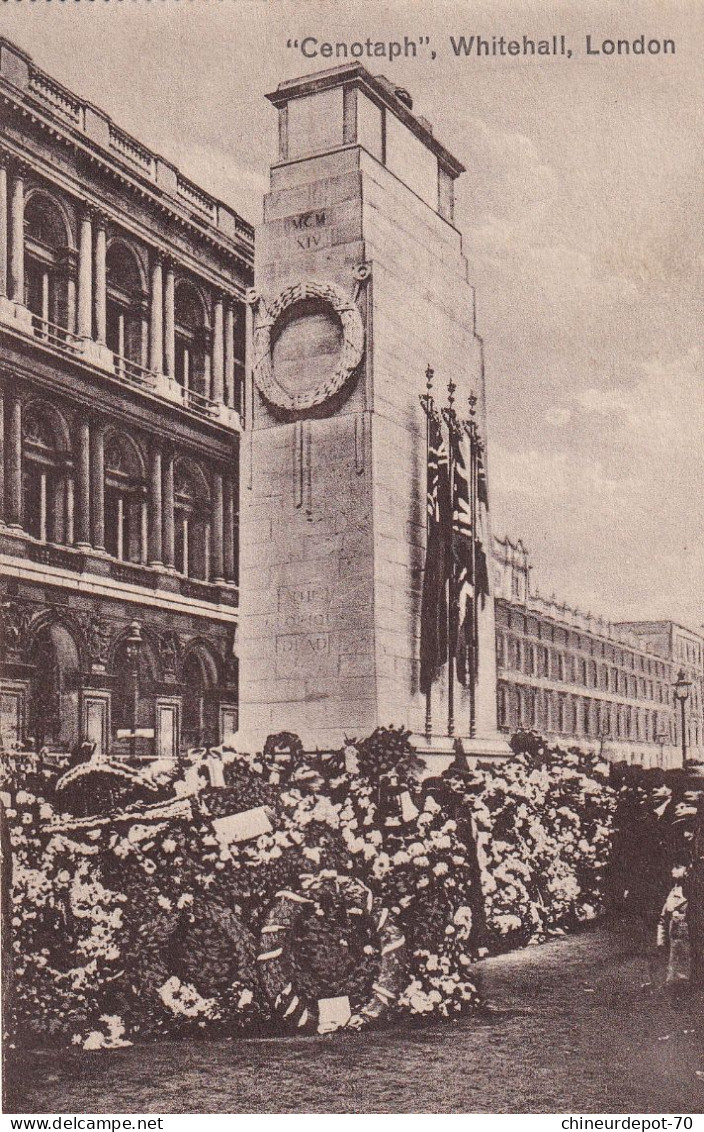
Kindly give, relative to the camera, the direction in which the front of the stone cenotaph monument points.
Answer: facing the viewer and to the left of the viewer

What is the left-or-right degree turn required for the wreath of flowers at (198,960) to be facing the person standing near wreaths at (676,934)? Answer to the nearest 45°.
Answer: approximately 90° to its left

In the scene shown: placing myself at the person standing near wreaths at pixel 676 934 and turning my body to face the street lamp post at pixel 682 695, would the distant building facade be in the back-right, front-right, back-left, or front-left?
front-left

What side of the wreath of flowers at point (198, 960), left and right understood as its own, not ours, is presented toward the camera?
front

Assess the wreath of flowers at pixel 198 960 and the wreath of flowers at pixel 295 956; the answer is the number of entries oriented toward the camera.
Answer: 2

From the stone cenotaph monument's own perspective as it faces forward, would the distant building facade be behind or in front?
behind

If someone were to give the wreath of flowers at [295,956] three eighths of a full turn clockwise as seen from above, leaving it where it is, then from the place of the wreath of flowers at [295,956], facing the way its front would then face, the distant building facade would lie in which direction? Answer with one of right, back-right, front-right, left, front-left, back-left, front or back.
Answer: right

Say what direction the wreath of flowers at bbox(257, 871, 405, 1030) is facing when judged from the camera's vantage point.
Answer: facing the viewer

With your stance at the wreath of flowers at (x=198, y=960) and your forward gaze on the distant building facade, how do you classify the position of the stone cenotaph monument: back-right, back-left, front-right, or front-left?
front-left

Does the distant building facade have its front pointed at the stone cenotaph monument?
no

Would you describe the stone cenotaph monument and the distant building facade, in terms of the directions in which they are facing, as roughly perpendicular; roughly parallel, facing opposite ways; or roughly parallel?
roughly perpendicular
